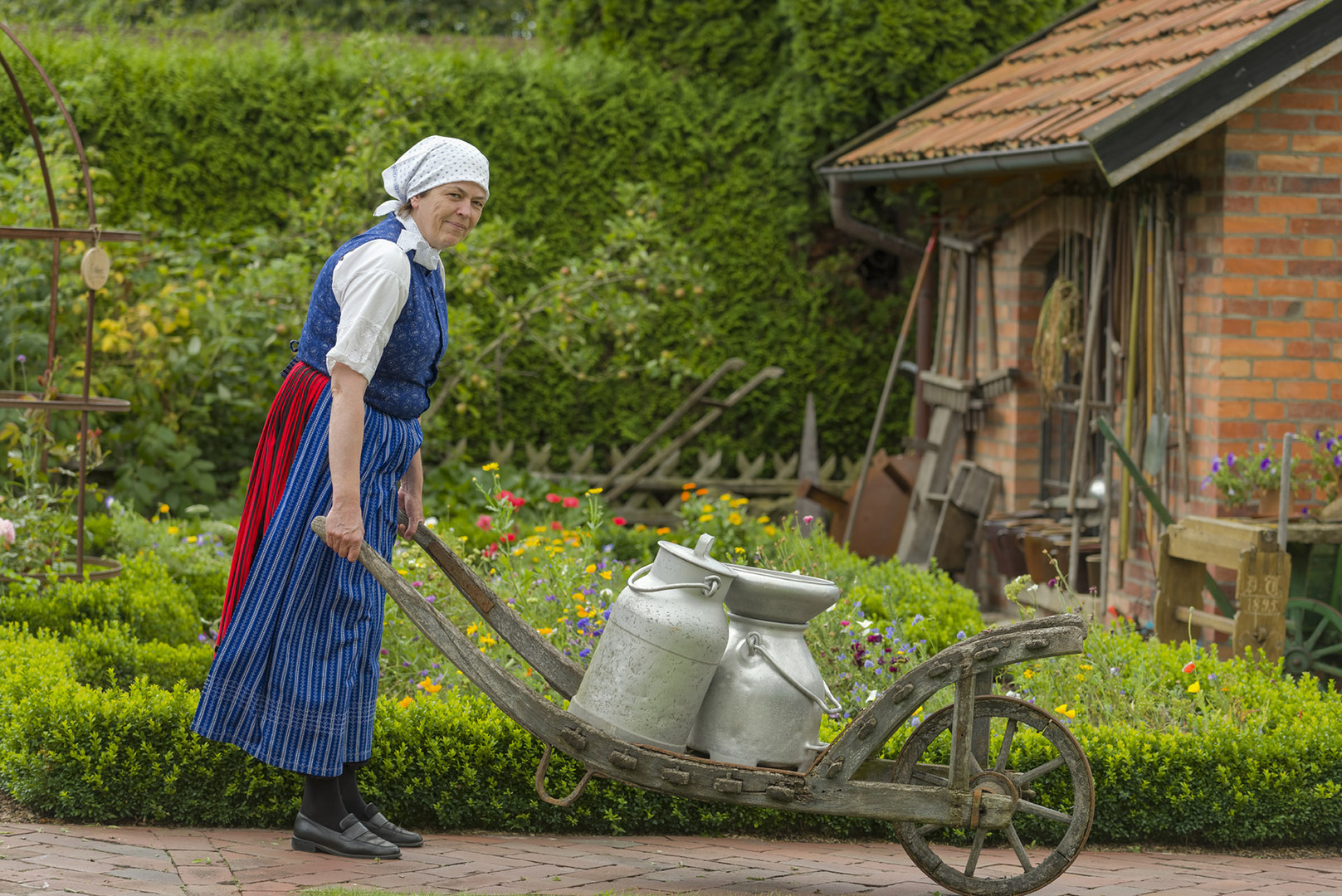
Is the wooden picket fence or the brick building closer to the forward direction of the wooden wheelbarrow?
the brick building

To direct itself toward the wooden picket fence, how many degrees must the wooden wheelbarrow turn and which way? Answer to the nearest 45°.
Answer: approximately 90° to its left

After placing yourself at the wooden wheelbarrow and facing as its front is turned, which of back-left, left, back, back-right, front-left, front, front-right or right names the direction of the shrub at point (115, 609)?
back-left

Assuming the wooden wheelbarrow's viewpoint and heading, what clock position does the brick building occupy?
The brick building is roughly at 10 o'clock from the wooden wheelbarrow.

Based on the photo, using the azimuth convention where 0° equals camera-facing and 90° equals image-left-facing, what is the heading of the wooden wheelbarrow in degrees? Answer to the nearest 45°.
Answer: approximately 270°

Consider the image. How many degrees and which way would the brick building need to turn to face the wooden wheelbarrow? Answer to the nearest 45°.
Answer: approximately 45° to its left

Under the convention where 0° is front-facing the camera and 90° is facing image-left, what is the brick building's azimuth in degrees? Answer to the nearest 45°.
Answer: approximately 45°

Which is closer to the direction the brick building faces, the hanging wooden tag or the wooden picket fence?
the hanging wooden tag

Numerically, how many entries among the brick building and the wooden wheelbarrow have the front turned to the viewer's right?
1

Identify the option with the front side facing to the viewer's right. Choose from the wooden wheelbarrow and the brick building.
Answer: the wooden wheelbarrow

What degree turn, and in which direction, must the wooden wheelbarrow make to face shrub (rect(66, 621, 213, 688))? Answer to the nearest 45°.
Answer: approximately 135° to its left
